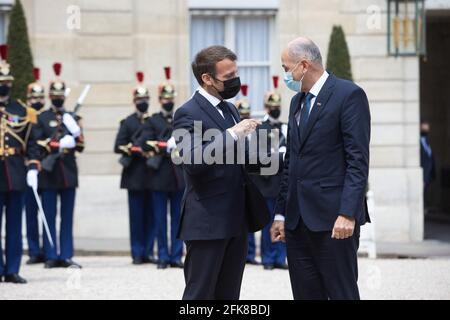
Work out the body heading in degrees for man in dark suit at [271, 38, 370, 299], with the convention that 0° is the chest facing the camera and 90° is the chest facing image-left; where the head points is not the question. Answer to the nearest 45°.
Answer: approximately 45°

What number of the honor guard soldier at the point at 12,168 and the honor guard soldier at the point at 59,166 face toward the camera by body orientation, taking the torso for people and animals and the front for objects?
2

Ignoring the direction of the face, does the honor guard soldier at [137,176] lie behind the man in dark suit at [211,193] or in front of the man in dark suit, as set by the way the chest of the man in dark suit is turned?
behind

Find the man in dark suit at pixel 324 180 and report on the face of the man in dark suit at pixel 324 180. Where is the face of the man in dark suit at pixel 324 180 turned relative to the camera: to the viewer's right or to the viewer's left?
to the viewer's left

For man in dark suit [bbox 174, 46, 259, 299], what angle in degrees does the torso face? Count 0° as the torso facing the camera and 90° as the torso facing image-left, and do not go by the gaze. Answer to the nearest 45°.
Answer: approximately 315°

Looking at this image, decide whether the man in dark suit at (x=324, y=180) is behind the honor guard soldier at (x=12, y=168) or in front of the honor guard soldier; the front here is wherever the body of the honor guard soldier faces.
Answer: in front

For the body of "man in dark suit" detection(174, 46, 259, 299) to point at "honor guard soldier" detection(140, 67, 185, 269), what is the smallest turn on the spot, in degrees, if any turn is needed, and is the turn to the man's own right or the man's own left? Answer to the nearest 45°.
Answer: approximately 135° to the man's own left
